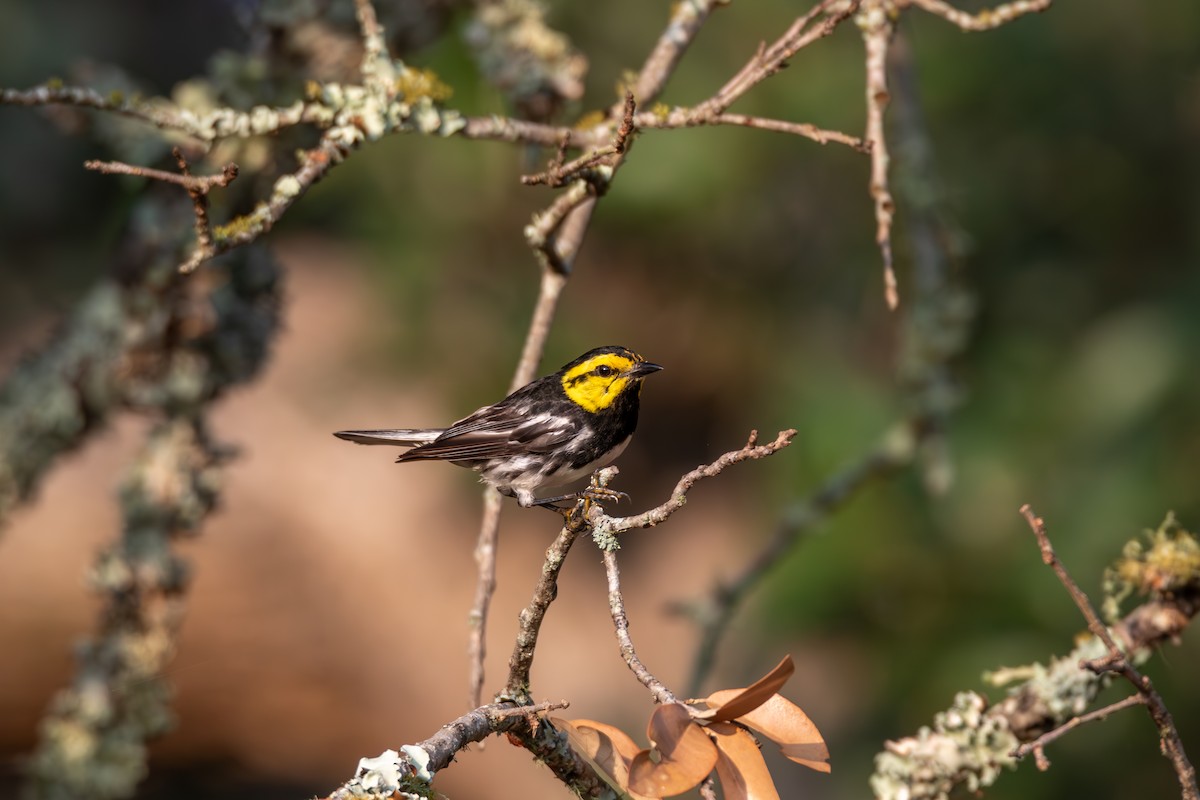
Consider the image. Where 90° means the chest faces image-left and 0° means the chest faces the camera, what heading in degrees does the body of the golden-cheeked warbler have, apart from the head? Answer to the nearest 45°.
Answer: approximately 270°

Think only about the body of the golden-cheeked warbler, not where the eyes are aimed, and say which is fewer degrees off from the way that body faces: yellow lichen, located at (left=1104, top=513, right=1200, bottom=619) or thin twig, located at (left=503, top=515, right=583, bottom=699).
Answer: the yellow lichen

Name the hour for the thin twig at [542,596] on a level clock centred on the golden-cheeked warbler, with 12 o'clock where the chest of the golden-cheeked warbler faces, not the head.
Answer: The thin twig is roughly at 3 o'clock from the golden-cheeked warbler.
